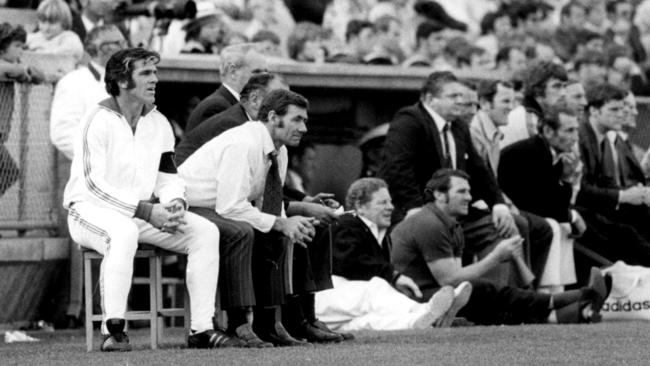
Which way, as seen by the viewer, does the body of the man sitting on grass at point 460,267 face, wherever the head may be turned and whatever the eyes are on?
to the viewer's right

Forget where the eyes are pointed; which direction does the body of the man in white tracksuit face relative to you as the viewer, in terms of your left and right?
facing the viewer and to the right of the viewer

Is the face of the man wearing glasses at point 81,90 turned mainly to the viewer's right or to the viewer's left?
to the viewer's right

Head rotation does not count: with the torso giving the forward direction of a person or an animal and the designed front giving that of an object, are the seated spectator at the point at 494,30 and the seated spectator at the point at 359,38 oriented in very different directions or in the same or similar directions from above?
same or similar directions

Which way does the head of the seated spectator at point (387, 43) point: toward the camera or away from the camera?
toward the camera

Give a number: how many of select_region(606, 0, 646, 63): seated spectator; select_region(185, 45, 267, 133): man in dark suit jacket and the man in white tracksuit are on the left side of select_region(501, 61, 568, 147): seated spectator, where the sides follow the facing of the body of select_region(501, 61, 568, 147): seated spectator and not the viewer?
1
